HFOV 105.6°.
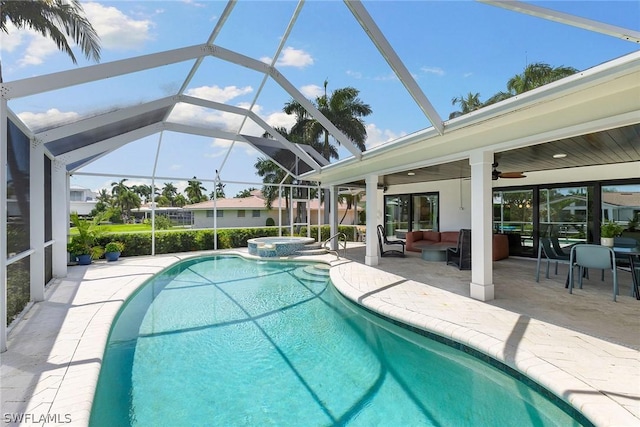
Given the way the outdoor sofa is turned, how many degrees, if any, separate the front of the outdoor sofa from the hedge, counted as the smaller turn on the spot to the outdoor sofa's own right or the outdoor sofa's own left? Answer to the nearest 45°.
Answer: approximately 90° to the outdoor sofa's own right

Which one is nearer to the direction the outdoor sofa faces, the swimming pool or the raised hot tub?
the swimming pool

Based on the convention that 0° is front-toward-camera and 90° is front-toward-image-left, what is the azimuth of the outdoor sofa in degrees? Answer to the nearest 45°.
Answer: approximately 0°

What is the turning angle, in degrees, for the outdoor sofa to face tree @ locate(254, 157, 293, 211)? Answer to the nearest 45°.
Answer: approximately 135° to its right

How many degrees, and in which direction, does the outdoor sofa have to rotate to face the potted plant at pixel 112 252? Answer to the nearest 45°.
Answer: approximately 45° to its right
